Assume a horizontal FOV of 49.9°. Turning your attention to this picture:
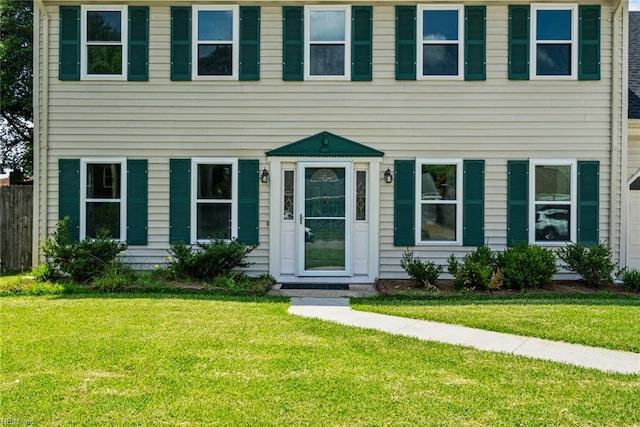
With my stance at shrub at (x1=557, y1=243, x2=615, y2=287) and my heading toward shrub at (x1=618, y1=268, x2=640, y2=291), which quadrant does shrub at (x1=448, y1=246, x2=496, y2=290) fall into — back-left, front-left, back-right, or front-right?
back-right

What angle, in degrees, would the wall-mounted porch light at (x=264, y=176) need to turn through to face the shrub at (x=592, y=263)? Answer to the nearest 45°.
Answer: approximately 90° to its left

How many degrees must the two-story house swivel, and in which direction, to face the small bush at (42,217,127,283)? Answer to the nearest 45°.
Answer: approximately 90° to its right

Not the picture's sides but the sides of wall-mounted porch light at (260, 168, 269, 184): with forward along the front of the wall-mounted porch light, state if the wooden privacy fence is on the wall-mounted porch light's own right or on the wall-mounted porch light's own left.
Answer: on the wall-mounted porch light's own right

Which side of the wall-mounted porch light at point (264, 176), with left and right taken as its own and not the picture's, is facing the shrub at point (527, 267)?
left

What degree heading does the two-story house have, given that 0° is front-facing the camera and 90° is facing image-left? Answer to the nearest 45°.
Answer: approximately 0°
